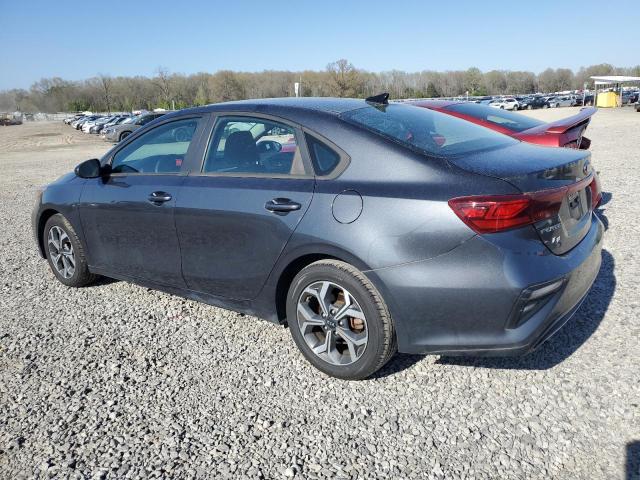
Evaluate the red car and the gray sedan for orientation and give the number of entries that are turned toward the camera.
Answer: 0

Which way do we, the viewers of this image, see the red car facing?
facing away from the viewer and to the left of the viewer

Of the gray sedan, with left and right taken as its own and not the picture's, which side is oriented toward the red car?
right

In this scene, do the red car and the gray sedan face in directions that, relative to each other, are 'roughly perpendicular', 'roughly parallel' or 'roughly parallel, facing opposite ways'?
roughly parallel

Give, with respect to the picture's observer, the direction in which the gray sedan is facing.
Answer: facing away from the viewer and to the left of the viewer

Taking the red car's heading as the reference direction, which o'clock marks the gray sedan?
The gray sedan is roughly at 8 o'clock from the red car.

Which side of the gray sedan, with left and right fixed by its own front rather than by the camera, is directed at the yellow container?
right

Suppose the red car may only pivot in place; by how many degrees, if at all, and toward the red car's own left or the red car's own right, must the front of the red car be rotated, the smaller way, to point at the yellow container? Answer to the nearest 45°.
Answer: approximately 45° to the red car's own right
